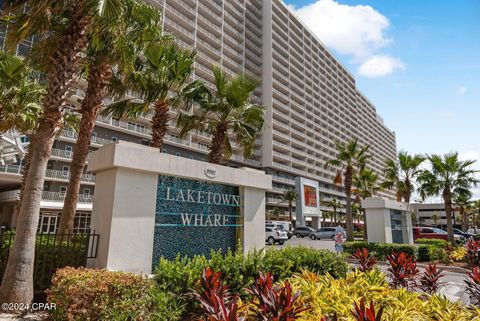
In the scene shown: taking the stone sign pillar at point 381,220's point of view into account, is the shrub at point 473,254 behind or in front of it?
in front

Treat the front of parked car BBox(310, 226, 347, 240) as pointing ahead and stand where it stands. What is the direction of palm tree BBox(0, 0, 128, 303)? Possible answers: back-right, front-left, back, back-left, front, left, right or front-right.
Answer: front-left

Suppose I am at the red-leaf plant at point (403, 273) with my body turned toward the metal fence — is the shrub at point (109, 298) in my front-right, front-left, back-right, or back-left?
front-left

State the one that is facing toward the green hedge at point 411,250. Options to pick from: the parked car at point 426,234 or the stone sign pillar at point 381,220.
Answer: the stone sign pillar

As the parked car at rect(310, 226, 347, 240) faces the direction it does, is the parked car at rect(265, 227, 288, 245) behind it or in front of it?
in front

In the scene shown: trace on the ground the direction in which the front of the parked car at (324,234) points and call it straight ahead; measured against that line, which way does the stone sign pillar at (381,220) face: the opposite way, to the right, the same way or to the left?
to the left

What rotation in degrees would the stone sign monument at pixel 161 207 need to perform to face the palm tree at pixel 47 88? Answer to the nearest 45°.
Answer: approximately 135° to its right

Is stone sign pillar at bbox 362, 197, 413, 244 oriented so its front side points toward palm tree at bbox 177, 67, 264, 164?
no

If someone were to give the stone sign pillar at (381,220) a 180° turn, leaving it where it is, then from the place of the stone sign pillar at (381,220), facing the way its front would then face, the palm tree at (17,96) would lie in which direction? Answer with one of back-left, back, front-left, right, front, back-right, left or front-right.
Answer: left

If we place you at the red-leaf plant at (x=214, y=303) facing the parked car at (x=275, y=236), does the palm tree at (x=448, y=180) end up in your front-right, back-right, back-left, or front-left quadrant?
front-right

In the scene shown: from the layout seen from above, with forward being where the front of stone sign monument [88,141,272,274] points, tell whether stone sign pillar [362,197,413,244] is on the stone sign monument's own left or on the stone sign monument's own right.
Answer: on the stone sign monument's own left

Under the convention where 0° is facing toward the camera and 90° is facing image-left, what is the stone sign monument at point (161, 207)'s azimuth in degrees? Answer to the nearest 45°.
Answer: approximately 315°
